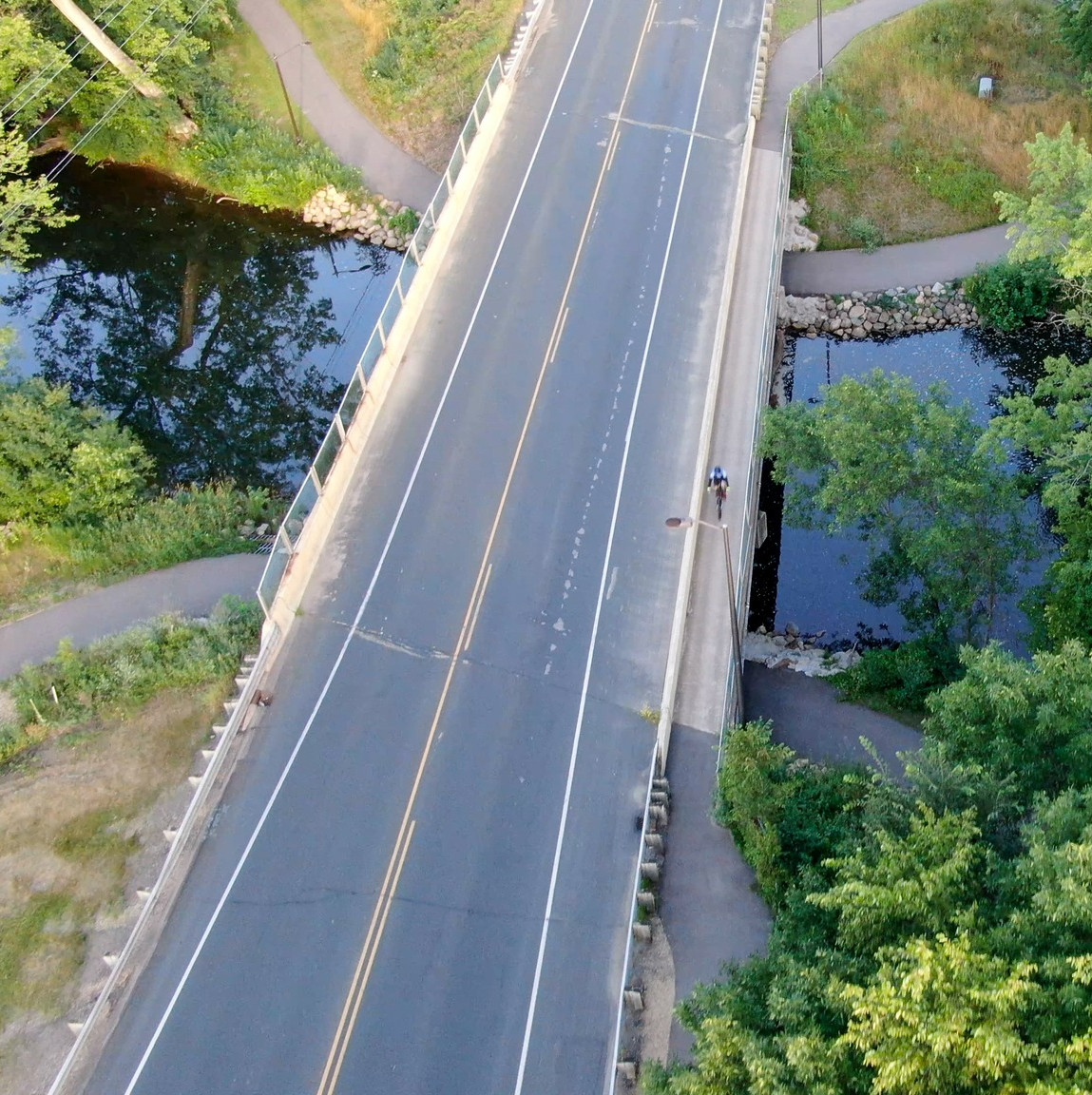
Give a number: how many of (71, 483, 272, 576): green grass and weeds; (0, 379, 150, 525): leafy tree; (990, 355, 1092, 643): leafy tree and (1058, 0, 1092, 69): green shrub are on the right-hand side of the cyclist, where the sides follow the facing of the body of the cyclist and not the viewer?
2
